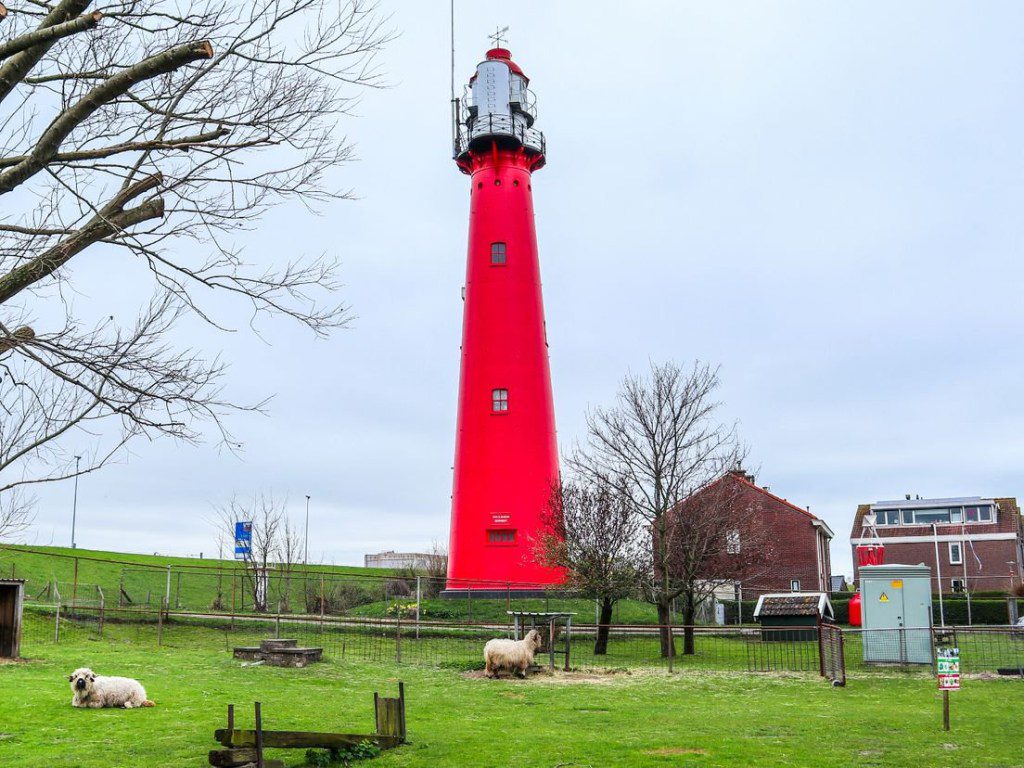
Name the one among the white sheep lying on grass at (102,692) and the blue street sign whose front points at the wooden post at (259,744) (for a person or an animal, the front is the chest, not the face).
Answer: the blue street sign

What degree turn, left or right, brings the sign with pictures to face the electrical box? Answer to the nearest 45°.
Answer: approximately 180°

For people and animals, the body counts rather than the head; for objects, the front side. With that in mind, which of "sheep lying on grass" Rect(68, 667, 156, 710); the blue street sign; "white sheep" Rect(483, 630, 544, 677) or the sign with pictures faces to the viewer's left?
the sheep lying on grass

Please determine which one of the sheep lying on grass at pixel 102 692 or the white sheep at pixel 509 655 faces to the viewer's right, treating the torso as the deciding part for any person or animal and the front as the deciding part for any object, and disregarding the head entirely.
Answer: the white sheep

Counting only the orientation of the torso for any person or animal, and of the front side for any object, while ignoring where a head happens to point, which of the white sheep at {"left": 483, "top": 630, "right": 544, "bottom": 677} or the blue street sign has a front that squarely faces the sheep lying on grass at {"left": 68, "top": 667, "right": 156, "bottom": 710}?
the blue street sign

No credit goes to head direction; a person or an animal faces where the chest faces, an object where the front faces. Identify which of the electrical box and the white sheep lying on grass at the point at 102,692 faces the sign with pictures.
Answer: the electrical box

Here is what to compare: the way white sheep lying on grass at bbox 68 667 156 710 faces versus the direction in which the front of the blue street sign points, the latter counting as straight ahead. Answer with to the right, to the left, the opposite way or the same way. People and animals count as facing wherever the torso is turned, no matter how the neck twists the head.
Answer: to the right

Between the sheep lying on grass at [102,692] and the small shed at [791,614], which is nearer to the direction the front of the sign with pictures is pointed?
the sheep lying on grass

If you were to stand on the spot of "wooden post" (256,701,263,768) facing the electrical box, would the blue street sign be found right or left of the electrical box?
left

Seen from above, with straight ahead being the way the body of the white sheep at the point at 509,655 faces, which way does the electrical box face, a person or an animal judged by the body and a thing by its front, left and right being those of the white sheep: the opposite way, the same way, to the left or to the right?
to the right

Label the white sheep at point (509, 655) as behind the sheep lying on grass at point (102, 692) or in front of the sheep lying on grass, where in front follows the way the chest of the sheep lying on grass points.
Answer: behind

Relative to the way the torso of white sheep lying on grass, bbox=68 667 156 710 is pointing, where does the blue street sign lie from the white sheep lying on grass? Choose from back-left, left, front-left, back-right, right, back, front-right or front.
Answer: right

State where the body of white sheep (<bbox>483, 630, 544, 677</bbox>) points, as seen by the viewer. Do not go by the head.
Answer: to the viewer's right

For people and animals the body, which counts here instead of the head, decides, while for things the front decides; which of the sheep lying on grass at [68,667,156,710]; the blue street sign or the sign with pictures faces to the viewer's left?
the sheep lying on grass

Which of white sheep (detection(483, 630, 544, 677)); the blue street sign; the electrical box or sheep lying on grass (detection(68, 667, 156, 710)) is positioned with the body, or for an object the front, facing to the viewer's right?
the white sheep

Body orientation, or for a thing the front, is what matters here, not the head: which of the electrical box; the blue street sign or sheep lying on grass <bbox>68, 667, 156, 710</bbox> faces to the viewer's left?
the sheep lying on grass
